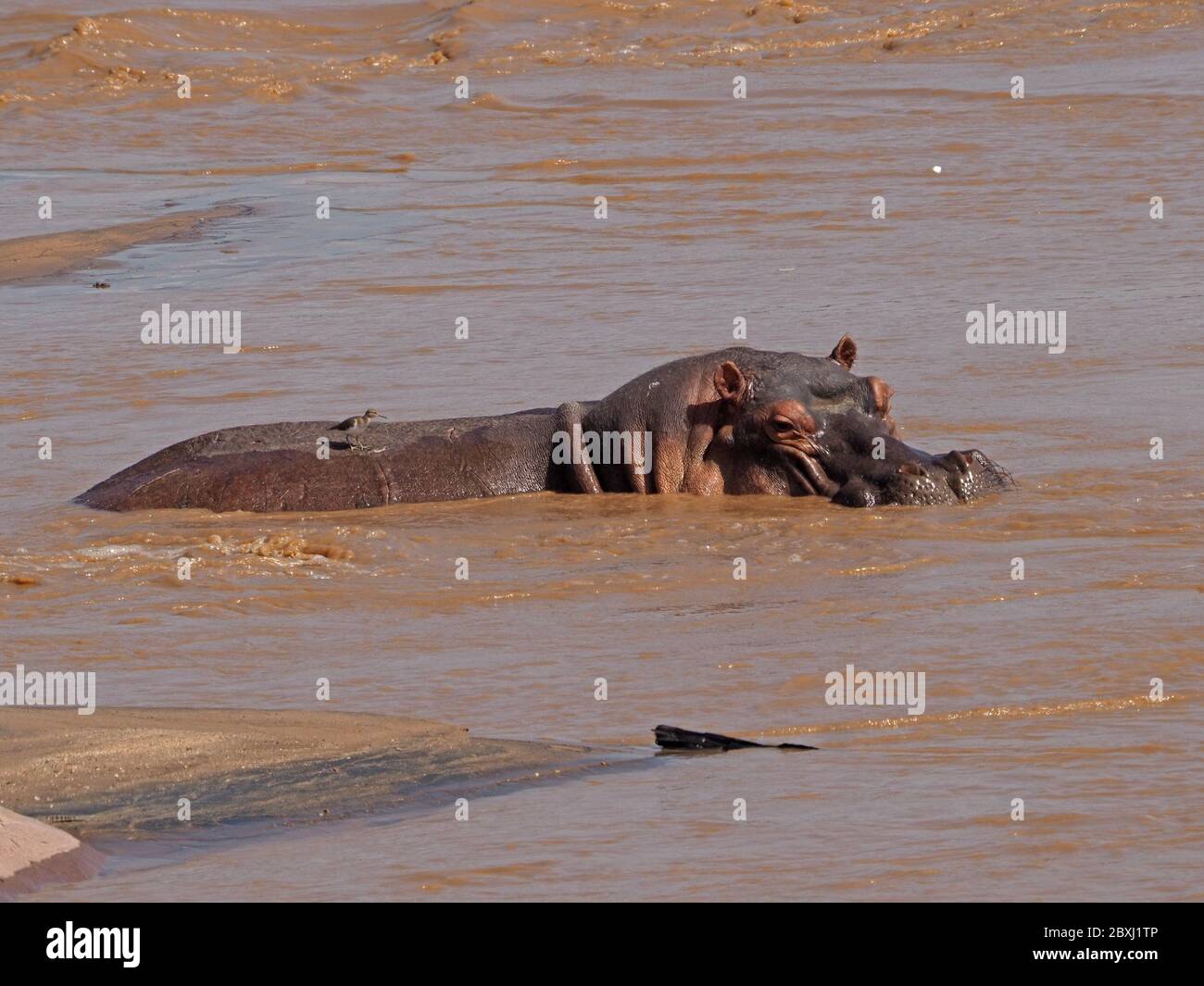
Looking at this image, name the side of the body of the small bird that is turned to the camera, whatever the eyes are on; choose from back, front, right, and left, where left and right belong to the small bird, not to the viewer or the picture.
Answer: right

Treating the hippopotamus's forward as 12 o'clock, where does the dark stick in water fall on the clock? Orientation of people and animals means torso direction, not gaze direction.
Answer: The dark stick in water is roughly at 3 o'clock from the hippopotamus.

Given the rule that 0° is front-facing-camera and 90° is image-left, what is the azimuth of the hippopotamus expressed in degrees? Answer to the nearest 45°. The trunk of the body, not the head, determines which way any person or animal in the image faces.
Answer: approximately 270°

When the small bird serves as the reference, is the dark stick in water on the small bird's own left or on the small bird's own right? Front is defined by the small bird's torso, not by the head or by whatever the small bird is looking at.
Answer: on the small bird's own right
